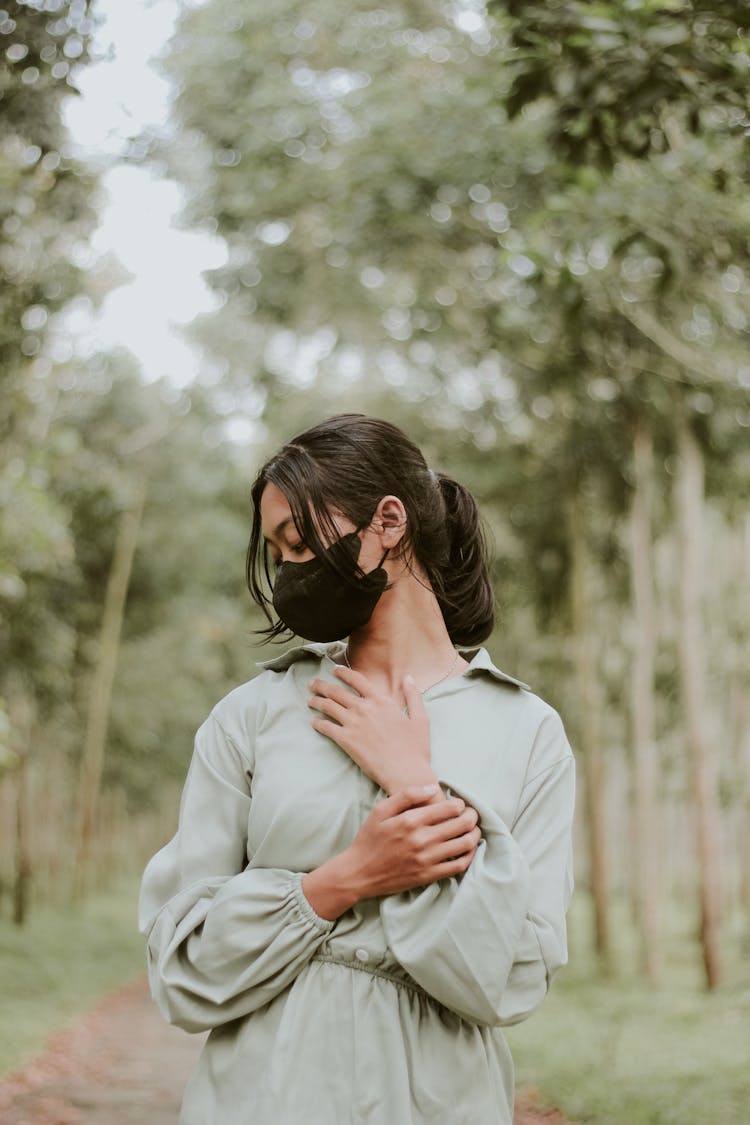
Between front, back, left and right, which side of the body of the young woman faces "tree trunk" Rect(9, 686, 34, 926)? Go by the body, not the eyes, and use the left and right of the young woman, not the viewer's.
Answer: back

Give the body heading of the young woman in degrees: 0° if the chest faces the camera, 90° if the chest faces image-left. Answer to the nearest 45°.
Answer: approximately 0°

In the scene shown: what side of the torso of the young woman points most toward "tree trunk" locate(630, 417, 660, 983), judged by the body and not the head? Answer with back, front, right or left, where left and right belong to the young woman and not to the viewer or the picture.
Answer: back

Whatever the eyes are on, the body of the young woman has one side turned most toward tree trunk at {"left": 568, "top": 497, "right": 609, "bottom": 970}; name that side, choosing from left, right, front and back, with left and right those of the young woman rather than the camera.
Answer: back

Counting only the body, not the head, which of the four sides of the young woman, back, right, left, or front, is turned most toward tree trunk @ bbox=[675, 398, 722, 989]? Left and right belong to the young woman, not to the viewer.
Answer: back

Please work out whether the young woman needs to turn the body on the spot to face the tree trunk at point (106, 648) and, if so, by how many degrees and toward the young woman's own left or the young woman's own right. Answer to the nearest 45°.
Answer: approximately 180°
